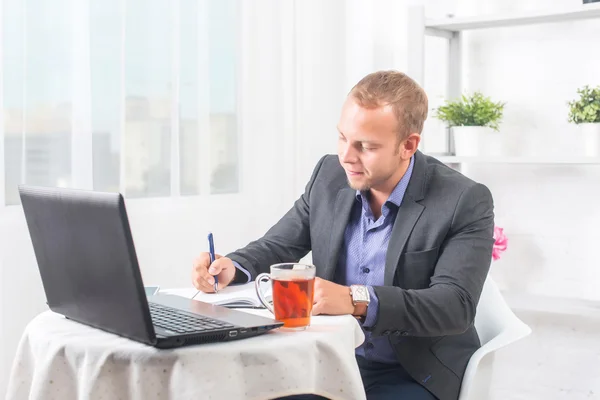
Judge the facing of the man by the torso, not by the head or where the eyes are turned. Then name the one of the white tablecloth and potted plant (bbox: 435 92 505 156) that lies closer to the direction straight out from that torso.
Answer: the white tablecloth

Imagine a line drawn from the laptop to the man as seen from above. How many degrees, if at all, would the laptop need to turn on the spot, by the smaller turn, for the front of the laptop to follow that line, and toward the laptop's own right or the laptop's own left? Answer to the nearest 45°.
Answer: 0° — it already faces them

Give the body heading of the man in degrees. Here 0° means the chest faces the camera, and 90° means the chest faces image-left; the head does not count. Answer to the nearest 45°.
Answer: approximately 45°

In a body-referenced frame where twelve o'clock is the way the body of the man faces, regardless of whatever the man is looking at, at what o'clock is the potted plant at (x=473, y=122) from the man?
The potted plant is roughly at 5 o'clock from the man.

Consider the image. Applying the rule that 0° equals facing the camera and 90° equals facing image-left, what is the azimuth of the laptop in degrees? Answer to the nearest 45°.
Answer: approximately 225°

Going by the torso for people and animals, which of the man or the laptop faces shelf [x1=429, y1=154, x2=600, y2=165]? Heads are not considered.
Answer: the laptop

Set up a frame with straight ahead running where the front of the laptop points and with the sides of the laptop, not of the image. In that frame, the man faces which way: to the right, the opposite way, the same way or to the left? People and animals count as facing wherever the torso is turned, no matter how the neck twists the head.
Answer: the opposite way
